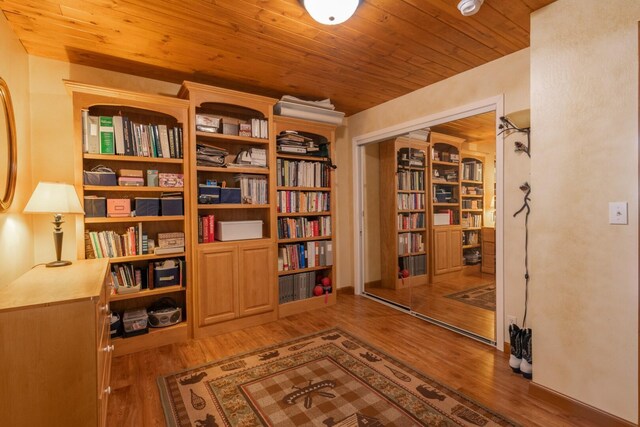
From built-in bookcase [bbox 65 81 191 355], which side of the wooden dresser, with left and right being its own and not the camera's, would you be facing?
left

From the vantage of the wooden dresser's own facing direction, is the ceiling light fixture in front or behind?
in front

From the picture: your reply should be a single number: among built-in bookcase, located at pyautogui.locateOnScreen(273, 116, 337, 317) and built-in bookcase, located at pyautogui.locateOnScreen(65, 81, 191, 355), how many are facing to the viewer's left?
0

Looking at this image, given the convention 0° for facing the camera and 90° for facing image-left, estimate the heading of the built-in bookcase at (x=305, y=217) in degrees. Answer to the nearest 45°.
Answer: approximately 315°

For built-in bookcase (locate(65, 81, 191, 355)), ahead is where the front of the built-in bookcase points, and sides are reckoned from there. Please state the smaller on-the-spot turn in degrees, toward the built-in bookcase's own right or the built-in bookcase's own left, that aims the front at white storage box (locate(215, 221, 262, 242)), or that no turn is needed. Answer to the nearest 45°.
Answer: approximately 45° to the built-in bookcase's own left

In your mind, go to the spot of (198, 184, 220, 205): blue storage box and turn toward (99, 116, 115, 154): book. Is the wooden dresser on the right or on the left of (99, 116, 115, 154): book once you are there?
left

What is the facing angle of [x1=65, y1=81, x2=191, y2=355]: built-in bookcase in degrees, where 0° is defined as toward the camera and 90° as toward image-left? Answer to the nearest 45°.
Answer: approximately 315°

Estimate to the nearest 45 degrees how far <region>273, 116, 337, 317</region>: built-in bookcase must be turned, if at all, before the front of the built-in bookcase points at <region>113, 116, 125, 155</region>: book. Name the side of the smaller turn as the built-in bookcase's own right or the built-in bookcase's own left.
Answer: approximately 90° to the built-in bookcase's own right

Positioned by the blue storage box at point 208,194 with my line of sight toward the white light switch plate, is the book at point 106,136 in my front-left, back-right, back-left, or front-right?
back-right

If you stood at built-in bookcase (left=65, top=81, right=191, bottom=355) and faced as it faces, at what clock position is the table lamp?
The table lamp is roughly at 3 o'clock from the built-in bookcase.

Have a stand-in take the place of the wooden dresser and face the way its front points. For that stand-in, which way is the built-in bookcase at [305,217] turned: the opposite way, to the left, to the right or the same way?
to the right

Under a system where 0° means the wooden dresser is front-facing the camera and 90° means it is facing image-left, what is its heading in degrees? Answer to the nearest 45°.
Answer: approximately 270°
